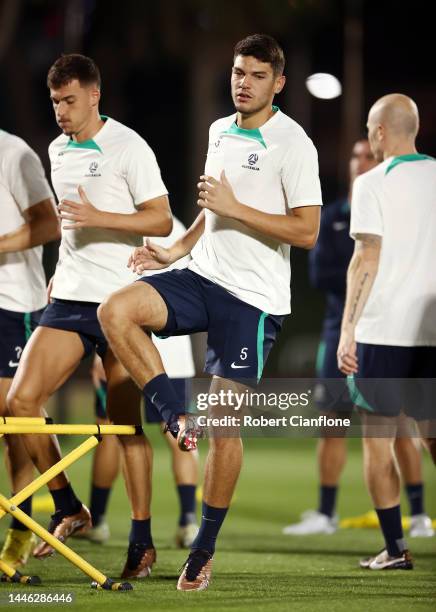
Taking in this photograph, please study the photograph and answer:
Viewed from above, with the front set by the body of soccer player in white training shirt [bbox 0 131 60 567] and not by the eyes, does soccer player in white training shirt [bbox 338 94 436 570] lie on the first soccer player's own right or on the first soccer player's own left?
on the first soccer player's own left

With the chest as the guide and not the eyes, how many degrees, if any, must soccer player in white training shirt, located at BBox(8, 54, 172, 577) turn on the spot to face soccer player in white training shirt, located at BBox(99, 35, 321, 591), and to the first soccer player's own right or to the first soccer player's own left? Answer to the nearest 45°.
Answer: approximately 90° to the first soccer player's own left

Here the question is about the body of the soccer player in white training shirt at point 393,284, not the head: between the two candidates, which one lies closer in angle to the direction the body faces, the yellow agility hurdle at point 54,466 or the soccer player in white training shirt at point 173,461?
the soccer player in white training shirt

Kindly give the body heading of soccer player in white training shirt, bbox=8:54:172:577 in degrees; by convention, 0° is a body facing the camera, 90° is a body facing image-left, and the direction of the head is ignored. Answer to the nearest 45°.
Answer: approximately 45°

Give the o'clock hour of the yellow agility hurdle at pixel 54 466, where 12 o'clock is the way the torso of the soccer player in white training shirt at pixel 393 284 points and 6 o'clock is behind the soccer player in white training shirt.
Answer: The yellow agility hurdle is roughly at 9 o'clock from the soccer player in white training shirt.

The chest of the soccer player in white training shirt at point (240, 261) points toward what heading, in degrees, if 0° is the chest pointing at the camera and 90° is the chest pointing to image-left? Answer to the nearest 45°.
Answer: approximately 45°
